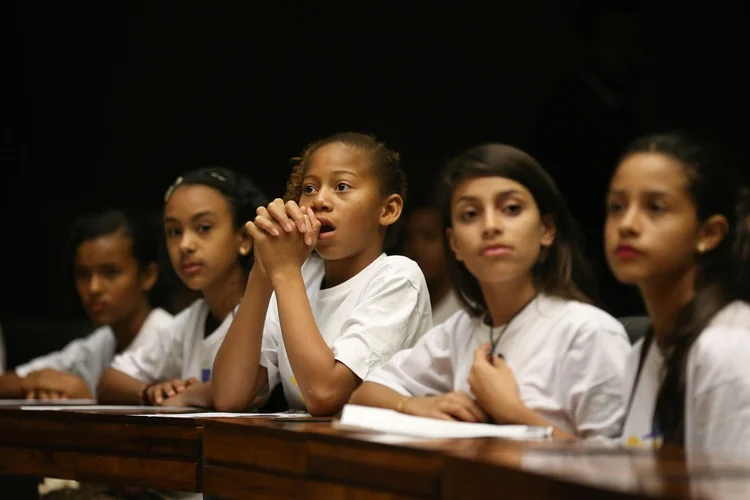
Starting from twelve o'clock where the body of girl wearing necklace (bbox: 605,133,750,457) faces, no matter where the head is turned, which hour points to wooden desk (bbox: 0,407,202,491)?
The wooden desk is roughly at 2 o'clock from the girl wearing necklace.

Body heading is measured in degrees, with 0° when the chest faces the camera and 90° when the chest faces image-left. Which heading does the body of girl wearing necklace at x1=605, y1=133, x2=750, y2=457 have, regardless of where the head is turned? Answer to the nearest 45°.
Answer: approximately 45°
